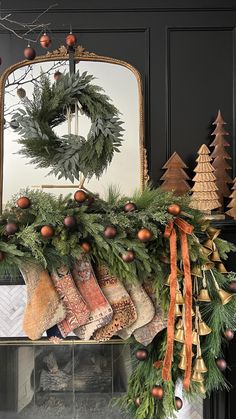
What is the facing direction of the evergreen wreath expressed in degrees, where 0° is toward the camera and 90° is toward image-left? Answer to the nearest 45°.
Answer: approximately 0°
